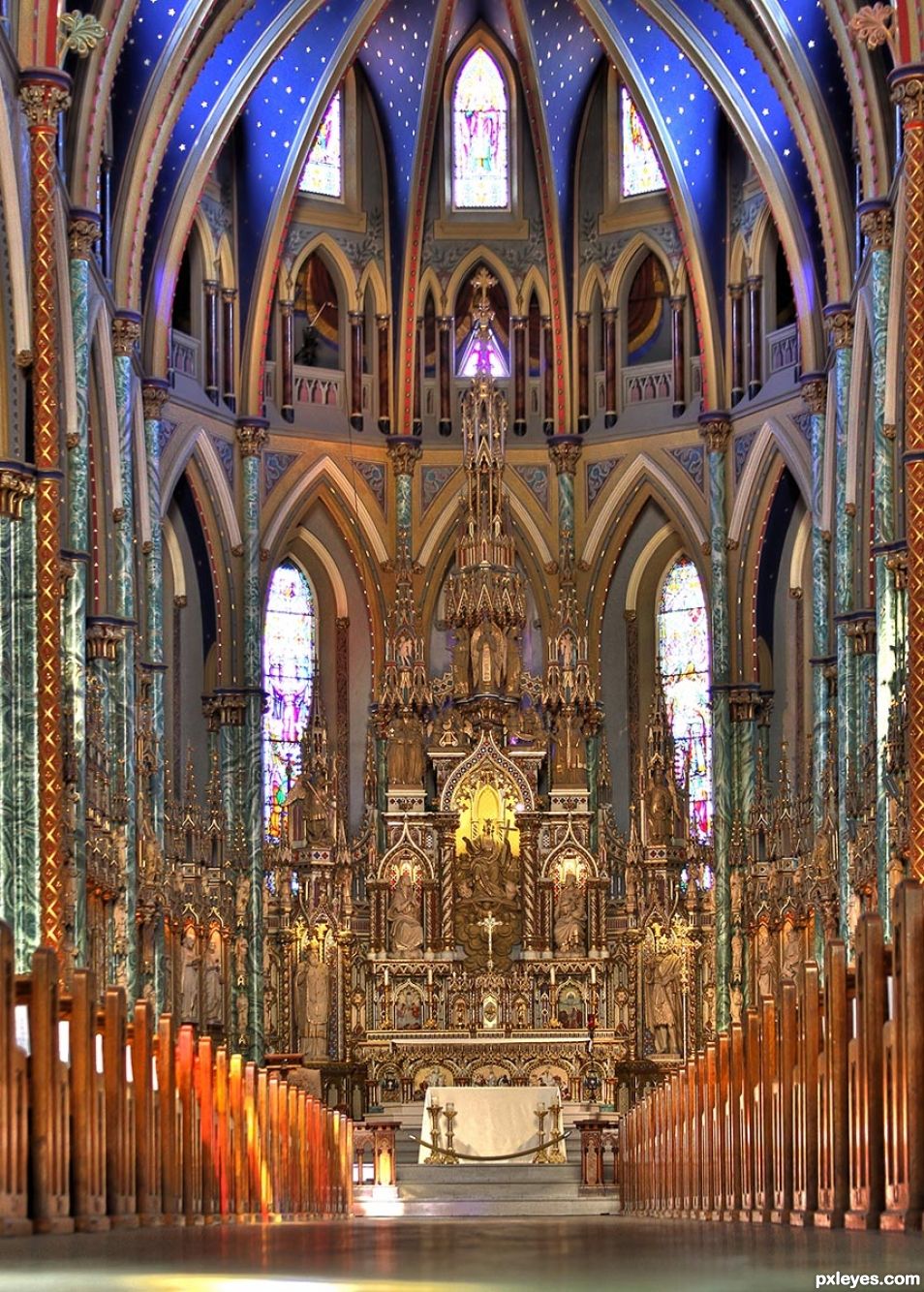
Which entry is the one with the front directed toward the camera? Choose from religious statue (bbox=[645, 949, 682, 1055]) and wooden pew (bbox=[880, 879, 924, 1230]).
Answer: the religious statue

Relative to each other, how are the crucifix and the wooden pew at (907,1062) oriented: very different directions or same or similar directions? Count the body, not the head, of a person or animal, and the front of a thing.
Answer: very different directions

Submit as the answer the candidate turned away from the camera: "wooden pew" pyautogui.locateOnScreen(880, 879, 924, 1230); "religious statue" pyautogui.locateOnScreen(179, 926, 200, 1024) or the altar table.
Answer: the wooden pew

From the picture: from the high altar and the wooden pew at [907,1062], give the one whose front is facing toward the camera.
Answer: the high altar

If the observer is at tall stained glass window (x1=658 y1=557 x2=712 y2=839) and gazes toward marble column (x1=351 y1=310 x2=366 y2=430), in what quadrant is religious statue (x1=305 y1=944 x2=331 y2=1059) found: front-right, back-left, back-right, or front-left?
front-left

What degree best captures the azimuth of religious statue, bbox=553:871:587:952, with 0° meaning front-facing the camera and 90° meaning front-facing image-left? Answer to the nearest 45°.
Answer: approximately 0°

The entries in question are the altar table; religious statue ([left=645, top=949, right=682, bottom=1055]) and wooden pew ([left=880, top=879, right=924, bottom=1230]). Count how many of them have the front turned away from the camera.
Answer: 1

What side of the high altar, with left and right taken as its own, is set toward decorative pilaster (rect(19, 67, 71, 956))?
front

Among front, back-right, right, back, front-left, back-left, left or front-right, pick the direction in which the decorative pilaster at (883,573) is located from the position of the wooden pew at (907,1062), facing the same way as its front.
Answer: front

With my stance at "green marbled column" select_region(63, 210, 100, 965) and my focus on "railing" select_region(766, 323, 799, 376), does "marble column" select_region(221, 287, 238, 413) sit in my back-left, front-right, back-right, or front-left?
front-left

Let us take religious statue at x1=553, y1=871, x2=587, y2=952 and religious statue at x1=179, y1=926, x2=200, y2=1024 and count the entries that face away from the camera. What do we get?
0

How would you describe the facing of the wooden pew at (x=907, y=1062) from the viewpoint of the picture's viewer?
facing away from the viewer

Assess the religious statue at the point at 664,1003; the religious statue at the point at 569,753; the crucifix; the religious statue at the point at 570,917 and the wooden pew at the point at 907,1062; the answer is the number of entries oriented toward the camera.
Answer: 4

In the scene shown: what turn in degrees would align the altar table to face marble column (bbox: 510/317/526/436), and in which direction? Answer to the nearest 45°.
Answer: approximately 180°
